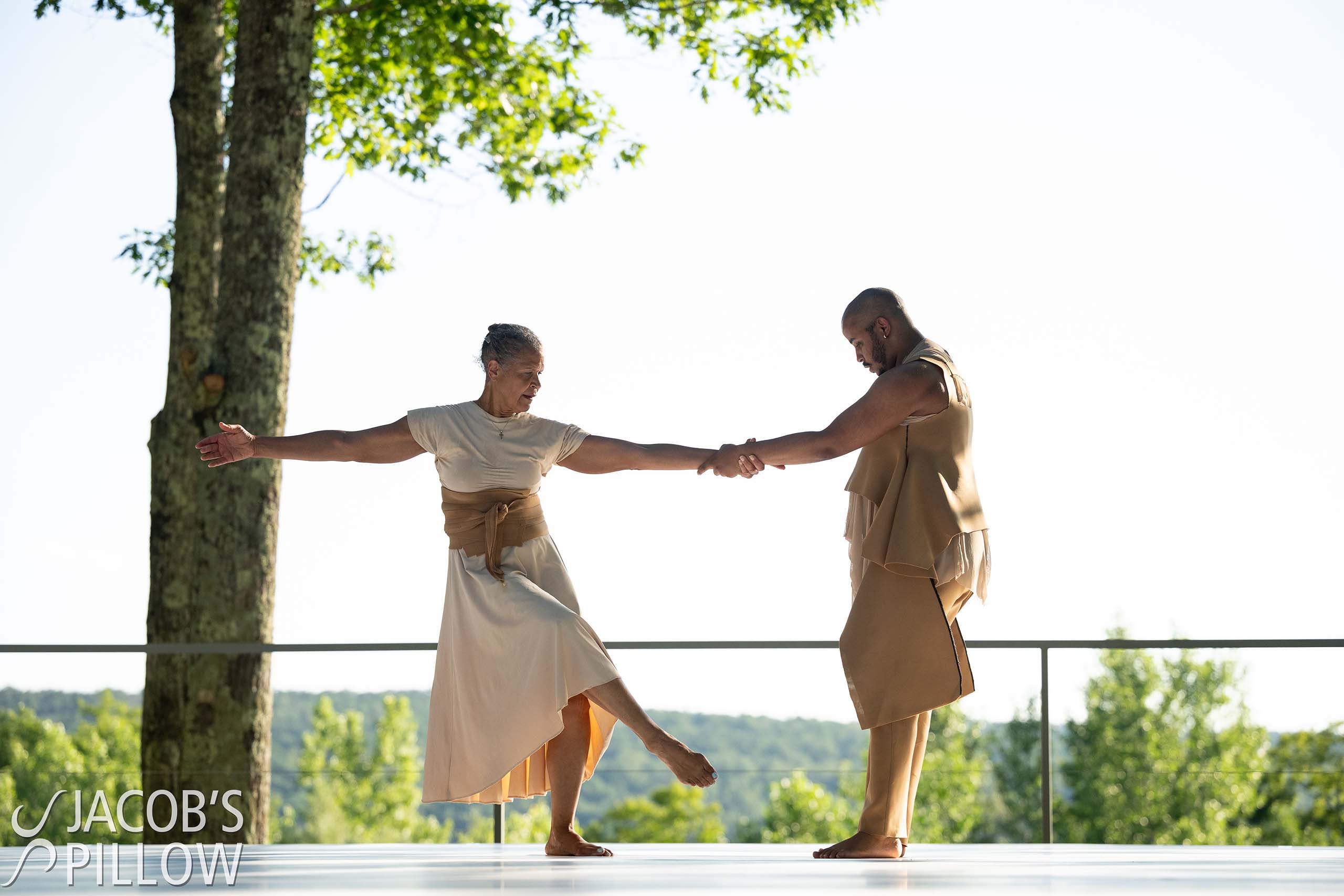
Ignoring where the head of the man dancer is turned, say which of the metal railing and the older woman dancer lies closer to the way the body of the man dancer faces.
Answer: the older woman dancer

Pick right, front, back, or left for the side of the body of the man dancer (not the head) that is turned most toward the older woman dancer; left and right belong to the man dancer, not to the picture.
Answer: front

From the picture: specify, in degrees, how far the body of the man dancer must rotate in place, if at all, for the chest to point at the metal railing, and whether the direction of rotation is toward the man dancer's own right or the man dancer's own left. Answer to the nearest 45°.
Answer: approximately 90° to the man dancer's own right

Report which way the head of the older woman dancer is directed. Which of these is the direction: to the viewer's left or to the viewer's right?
to the viewer's right

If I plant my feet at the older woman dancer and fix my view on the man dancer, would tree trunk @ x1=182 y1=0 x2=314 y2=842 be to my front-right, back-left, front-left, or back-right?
back-left

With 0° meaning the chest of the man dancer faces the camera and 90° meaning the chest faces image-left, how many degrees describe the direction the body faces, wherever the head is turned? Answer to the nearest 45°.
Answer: approximately 90°

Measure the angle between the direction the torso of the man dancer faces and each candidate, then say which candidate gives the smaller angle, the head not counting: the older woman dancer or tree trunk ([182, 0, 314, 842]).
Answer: the older woman dancer

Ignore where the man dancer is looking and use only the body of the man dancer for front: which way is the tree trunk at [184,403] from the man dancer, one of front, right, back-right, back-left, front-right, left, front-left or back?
front-right
